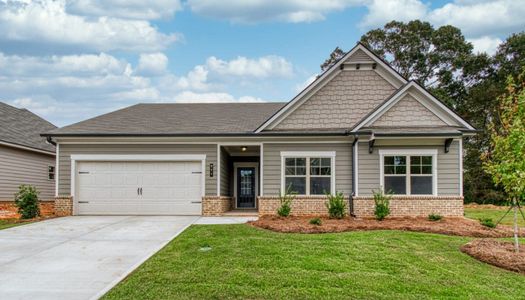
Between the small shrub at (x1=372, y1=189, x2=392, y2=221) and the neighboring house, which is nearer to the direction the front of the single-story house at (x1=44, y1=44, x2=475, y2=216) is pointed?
the small shrub

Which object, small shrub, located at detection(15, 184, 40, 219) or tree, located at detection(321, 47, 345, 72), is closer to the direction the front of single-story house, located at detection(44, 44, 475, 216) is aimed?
the small shrub

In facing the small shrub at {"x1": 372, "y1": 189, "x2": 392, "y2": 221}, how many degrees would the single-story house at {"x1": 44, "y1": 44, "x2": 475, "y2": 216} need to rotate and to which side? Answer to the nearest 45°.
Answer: approximately 45° to its left

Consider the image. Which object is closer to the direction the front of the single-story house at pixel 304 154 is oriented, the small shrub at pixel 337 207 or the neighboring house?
the small shrub

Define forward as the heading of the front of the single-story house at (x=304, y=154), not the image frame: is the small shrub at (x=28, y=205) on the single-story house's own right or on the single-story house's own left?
on the single-story house's own right

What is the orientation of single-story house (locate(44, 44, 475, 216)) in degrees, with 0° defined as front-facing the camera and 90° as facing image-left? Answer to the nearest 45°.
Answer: approximately 0°

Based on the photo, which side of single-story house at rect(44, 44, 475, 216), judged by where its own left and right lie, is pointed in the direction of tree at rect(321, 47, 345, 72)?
back

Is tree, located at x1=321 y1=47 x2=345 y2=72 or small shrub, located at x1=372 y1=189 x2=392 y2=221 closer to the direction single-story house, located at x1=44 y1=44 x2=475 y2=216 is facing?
the small shrub
